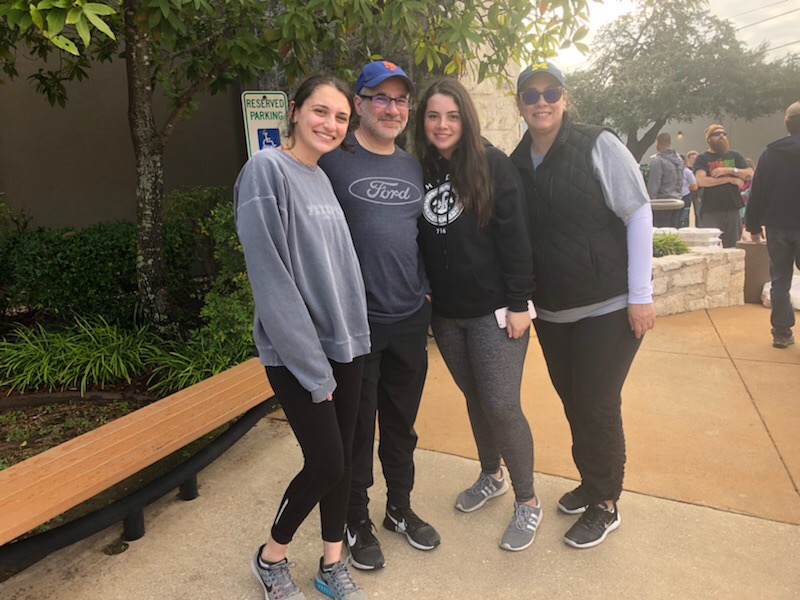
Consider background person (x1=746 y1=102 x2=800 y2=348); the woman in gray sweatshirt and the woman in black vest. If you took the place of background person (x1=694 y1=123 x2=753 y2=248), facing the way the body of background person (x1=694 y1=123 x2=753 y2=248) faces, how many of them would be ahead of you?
3

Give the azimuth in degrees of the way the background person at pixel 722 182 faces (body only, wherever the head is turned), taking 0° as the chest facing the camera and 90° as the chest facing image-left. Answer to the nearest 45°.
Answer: approximately 0°

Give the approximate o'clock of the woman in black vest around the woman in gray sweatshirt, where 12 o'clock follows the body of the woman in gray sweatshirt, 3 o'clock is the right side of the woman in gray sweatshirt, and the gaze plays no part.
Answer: The woman in black vest is roughly at 10 o'clock from the woman in gray sweatshirt.
